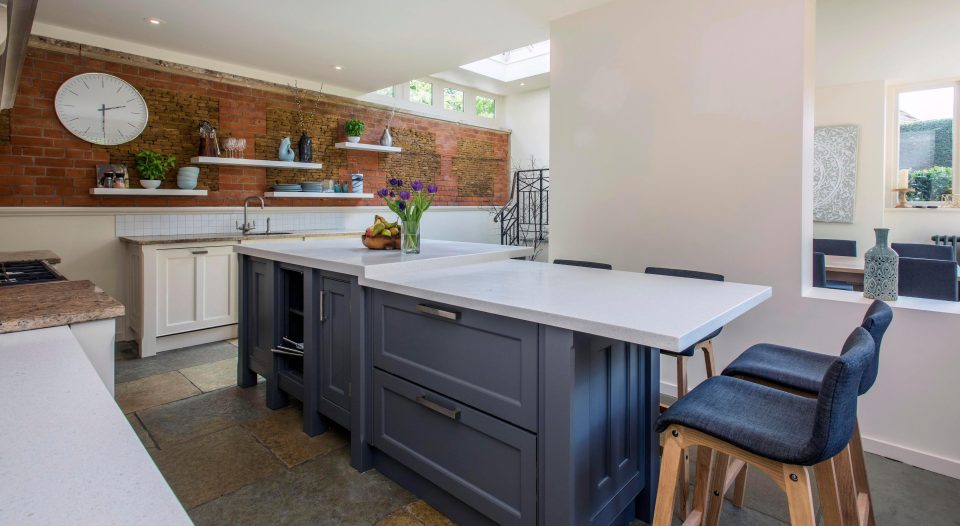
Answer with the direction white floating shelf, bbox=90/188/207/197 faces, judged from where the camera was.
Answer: facing the viewer

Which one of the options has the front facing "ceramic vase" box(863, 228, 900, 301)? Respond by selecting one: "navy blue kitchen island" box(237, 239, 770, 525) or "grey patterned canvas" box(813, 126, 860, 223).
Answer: the grey patterned canvas

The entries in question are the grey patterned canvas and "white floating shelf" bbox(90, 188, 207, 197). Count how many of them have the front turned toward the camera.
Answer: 2

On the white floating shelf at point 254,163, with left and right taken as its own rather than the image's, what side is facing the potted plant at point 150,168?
right

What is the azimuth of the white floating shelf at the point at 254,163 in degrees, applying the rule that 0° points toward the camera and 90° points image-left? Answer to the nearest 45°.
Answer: approximately 315°

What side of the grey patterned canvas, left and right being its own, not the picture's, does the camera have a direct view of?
front

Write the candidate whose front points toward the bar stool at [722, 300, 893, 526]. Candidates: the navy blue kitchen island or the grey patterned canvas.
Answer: the grey patterned canvas

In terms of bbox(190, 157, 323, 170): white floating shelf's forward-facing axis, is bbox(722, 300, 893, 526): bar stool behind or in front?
in front

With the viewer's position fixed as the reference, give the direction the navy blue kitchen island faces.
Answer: facing the viewer and to the left of the viewer

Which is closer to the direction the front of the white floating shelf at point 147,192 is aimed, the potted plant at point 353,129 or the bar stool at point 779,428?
the bar stool

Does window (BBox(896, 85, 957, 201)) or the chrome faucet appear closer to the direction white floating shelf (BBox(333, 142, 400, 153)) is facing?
the window

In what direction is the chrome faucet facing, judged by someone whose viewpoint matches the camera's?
facing the viewer and to the right of the viewer

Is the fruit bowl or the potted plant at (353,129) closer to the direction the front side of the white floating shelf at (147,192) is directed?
the fruit bowl
